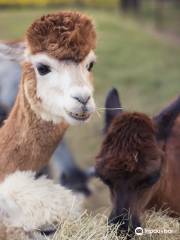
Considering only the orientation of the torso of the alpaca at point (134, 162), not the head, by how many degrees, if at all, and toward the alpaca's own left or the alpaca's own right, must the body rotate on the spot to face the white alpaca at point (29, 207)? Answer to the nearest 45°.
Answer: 0° — it already faces it

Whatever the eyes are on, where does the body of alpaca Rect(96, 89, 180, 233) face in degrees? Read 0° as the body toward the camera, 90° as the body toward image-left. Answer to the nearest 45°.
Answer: approximately 45°

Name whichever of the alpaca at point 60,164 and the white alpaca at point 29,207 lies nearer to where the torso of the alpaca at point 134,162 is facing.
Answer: the white alpaca

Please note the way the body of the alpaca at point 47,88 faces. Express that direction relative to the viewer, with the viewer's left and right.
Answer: facing the viewer and to the right of the viewer
